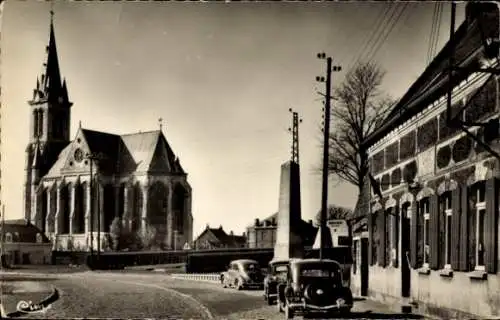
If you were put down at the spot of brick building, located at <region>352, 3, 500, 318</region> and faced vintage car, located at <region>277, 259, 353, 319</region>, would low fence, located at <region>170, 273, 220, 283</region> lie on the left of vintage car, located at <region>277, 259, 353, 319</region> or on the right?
right

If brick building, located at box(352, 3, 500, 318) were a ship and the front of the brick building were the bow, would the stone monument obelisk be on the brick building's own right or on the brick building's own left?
on the brick building's own right

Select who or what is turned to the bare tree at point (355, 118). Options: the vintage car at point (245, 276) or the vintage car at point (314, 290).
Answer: the vintage car at point (314, 290)

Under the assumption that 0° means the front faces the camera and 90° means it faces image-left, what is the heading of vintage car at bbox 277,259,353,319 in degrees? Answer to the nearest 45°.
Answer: approximately 180°

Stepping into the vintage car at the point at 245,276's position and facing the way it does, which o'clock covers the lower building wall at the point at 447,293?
The lower building wall is roughly at 7 o'clock from the vintage car.
